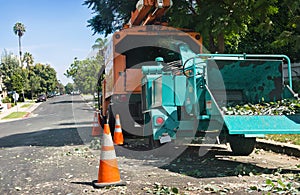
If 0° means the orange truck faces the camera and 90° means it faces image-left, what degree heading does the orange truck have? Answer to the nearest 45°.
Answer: approximately 180°

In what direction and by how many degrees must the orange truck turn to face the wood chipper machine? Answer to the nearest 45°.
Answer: approximately 135° to its right

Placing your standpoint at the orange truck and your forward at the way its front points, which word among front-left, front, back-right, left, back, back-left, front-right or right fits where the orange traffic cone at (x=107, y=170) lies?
back

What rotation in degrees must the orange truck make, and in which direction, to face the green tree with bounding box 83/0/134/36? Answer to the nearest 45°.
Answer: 0° — it already faces it

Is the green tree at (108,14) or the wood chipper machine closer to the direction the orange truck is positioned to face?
the green tree
